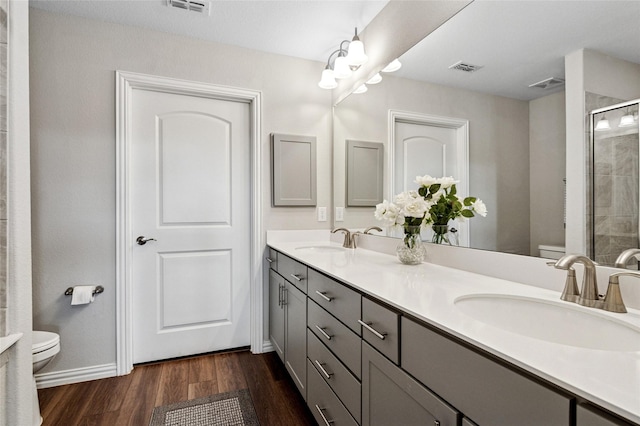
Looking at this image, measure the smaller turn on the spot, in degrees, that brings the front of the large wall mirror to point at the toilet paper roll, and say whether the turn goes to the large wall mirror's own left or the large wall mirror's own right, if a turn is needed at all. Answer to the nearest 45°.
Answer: approximately 45° to the large wall mirror's own right

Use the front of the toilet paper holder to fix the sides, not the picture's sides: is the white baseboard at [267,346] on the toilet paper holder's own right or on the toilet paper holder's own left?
on the toilet paper holder's own left

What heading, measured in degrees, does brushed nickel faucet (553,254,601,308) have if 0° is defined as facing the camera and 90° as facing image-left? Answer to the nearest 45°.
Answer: approximately 45°

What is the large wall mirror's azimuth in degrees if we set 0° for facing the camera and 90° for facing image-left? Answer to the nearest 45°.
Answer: approximately 45°

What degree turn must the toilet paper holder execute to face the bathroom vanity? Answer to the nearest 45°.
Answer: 0° — it already faces it

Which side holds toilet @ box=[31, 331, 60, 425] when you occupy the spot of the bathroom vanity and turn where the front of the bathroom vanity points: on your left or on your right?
on your right

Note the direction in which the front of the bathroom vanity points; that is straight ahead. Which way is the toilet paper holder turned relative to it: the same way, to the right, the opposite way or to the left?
to the left

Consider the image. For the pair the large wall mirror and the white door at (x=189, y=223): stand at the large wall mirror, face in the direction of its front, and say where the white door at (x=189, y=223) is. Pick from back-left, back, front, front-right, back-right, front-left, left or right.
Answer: front-right

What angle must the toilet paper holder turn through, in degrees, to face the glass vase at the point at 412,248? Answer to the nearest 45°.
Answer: approximately 45° to its left
